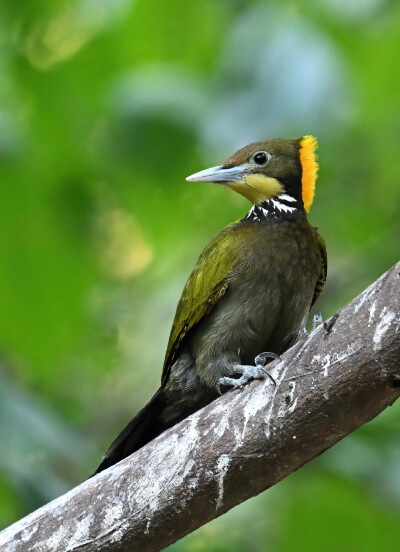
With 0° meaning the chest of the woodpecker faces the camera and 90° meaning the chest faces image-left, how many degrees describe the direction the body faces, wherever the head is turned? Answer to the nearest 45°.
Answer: approximately 315°
